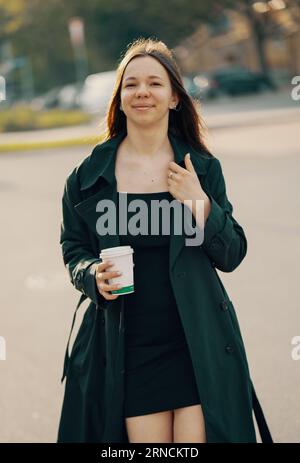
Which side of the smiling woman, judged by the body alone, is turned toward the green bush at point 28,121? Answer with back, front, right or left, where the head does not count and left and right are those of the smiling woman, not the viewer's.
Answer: back

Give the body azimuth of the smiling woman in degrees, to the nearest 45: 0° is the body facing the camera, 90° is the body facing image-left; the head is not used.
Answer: approximately 0°

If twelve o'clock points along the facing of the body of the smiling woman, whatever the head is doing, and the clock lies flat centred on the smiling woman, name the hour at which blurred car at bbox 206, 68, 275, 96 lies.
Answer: The blurred car is roughly at 6 o'clock from the smiling woman.

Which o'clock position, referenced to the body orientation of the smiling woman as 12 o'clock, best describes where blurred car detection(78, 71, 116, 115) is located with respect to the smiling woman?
The blurred car is roughly at 6 o'clock from the smiling woman.
